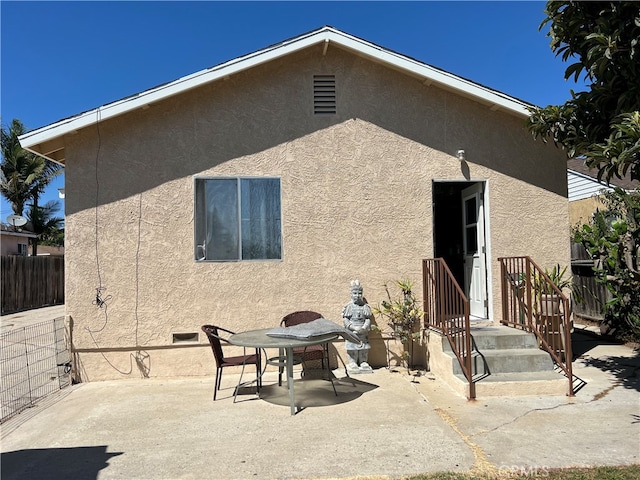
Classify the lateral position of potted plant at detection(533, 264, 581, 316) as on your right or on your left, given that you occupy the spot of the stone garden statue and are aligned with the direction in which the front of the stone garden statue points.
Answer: on your left

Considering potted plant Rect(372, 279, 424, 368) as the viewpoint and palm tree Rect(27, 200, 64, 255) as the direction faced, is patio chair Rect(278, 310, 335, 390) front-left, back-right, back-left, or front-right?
front-left

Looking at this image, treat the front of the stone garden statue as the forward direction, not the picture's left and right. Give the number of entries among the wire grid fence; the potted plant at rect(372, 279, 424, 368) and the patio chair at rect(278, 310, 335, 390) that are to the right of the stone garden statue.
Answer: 2

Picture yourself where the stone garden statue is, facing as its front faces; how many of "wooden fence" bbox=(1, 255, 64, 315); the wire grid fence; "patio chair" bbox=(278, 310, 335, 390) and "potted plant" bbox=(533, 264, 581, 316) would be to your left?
1

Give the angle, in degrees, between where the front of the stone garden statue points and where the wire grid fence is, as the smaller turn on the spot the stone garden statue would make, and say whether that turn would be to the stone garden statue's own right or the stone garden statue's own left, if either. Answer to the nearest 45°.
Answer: approximately 90° to the stone garden statue's own right

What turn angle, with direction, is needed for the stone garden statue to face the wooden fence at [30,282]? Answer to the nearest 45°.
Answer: approximately 135° to its right

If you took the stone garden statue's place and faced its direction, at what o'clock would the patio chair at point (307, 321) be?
The patio chair is roughly at 3 o'clock from the stone garden statue.

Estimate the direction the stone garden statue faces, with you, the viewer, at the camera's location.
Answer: facing the viewer

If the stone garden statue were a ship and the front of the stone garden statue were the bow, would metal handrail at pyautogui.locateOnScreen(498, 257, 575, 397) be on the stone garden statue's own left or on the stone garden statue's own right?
on the stone garden statue's own left

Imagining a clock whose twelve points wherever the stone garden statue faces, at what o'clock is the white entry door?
The white entry door is roughly at 8 o'clock from the stone garden statue.

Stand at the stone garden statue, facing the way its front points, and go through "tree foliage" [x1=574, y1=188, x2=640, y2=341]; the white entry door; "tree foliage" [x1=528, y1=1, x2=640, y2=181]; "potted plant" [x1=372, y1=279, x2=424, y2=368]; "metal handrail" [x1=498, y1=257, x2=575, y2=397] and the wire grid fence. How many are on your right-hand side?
1

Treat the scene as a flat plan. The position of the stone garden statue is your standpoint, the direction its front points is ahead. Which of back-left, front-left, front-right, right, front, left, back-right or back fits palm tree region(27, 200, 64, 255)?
back-right

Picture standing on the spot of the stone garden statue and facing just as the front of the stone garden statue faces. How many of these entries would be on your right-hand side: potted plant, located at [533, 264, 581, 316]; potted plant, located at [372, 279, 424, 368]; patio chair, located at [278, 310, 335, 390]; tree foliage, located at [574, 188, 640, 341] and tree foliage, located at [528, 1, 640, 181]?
1

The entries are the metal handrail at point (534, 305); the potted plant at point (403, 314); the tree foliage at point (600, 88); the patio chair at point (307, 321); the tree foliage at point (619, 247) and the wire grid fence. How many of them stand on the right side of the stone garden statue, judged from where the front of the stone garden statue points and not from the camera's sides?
2

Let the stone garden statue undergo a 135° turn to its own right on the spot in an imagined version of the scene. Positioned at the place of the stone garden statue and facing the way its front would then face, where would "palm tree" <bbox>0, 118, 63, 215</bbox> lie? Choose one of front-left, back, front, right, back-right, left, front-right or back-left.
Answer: front

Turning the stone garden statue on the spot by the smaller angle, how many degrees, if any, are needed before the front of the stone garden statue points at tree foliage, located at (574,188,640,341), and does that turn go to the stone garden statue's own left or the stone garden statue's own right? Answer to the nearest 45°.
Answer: approximately 90° to the stone garden statue's own left
